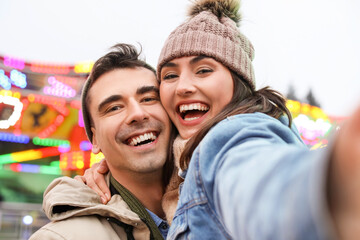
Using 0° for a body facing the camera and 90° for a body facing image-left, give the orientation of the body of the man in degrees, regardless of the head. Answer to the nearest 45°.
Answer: approximately 315°

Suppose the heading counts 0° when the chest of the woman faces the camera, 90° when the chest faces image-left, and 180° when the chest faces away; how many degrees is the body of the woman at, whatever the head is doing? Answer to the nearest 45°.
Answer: approximately 45°

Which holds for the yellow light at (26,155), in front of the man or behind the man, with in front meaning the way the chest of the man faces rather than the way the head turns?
behind
